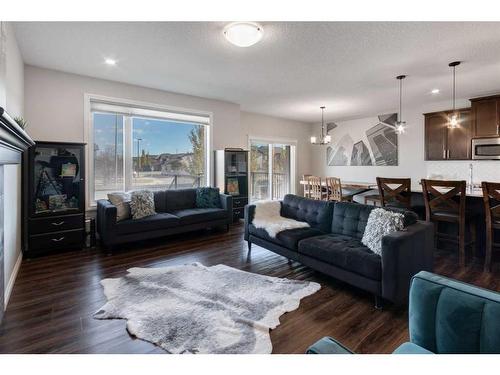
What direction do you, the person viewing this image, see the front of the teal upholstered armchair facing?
facing the viewer and to the left of the viewer

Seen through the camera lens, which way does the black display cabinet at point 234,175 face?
facing the viewer and to the right of the viewer

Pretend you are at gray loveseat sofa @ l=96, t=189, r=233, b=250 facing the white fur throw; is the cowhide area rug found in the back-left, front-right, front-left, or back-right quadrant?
front-right

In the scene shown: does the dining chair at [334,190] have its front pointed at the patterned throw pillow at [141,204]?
no

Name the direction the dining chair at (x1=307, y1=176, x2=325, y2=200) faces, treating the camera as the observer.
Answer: facing away from the viewer and to the right of the viewer

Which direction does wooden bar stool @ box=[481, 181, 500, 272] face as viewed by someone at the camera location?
facing away from the viewer

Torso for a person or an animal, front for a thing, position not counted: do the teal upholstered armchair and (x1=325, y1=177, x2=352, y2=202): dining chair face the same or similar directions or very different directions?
very different directions

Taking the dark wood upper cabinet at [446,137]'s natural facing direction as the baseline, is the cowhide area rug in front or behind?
in front

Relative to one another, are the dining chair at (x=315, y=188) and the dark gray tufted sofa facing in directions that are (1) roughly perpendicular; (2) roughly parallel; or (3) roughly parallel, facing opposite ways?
roughly parallel, facing opposite ways

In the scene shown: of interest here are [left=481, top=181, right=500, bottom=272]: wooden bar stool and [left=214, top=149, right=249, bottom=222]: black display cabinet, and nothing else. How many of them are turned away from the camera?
1

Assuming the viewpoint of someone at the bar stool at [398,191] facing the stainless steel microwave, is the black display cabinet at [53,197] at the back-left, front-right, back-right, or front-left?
back-left

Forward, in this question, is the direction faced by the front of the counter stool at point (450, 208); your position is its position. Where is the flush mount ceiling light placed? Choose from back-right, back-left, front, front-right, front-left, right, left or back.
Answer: back

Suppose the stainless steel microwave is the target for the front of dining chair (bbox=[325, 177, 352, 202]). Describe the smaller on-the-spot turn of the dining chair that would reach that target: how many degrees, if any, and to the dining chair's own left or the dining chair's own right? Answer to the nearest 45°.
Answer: approximately 45° to the dining chair's own right

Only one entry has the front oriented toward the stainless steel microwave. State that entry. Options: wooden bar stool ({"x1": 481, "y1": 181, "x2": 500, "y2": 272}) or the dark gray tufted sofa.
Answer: the wooden bar stool

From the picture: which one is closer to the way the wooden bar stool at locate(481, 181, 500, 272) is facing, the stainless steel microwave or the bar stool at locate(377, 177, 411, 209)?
the stainless steel microwave

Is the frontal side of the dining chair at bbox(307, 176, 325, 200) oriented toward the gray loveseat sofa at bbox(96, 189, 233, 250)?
no

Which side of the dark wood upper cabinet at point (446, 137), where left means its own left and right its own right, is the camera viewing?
front
